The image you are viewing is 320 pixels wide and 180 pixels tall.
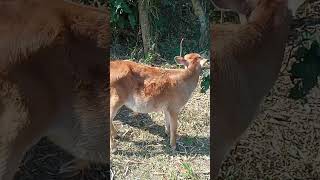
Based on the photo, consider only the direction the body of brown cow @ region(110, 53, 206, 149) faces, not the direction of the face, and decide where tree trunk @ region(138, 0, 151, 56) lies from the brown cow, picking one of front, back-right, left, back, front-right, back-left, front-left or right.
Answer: left

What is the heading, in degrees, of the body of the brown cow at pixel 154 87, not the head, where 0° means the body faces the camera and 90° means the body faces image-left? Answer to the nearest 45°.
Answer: approximately 270°
